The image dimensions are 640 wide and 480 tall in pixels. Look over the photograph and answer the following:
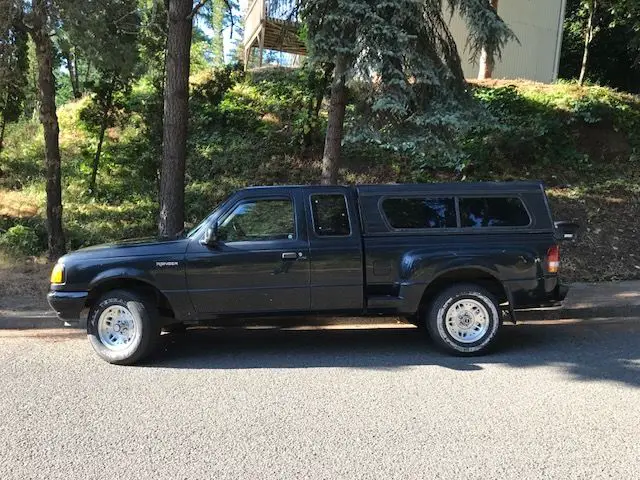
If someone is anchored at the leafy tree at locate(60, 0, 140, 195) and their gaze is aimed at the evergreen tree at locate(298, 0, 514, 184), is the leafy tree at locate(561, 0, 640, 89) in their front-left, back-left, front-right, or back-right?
front-left

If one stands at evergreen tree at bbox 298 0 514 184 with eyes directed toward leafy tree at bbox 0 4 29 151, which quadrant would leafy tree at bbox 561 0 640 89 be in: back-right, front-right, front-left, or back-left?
back-right

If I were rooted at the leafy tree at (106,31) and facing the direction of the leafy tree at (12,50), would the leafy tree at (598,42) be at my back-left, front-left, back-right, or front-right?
back-right

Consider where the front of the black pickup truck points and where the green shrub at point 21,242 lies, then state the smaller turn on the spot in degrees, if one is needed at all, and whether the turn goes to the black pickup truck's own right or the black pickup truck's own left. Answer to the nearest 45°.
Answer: approximately 45° to the black pickup truck's own right

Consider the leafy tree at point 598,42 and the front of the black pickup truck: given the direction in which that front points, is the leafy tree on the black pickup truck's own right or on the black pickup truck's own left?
on the black pickup truck's own right

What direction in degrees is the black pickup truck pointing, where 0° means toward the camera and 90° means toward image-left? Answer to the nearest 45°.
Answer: approximately 90°

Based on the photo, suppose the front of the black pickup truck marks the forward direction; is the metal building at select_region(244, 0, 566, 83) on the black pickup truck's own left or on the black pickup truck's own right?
on the black pickup truck's own right

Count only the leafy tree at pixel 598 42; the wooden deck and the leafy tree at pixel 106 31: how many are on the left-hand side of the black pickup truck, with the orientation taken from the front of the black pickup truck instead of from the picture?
0

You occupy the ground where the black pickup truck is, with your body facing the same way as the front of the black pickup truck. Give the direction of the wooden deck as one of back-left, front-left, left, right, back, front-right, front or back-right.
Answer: right

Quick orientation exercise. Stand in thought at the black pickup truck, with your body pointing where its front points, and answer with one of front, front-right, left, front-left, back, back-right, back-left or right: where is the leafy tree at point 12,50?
front-right
